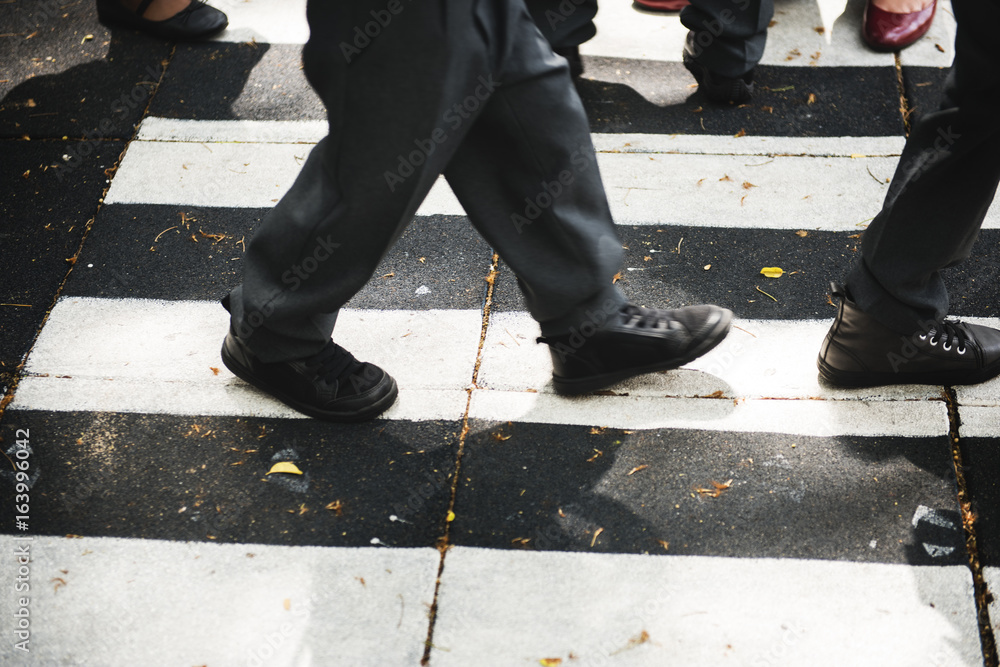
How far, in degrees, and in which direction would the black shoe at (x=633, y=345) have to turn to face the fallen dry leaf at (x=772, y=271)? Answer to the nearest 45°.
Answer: approximately 45° to its left

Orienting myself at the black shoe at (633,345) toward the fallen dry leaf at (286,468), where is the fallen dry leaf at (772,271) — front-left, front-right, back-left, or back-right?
back-right

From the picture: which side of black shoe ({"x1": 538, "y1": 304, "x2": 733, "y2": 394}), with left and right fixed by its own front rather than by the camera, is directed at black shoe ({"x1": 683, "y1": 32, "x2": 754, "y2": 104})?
left

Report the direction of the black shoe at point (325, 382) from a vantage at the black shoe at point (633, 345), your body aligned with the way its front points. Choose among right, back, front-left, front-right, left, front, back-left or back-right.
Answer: back

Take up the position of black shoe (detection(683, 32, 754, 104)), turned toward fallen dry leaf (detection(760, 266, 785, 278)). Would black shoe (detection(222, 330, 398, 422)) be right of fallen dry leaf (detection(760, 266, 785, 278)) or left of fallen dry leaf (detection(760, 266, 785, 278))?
right

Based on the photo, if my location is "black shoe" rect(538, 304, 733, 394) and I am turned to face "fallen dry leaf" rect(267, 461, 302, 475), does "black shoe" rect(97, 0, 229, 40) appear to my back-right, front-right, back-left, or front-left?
front-right

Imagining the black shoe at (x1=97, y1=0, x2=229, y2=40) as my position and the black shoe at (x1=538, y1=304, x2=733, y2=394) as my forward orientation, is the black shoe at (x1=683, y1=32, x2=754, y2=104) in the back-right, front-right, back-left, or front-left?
front-left

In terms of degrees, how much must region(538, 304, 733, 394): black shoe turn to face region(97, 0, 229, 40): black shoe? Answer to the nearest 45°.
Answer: approximately 135° to its left

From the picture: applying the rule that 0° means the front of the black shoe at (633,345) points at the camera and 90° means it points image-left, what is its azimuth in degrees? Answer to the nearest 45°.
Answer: approximately 270°

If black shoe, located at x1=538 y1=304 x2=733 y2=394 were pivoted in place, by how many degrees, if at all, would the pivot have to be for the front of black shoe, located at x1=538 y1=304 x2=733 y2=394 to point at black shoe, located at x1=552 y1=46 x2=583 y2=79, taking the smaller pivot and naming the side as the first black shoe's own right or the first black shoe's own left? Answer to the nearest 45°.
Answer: approximately 90° to the first black shoe's own left
